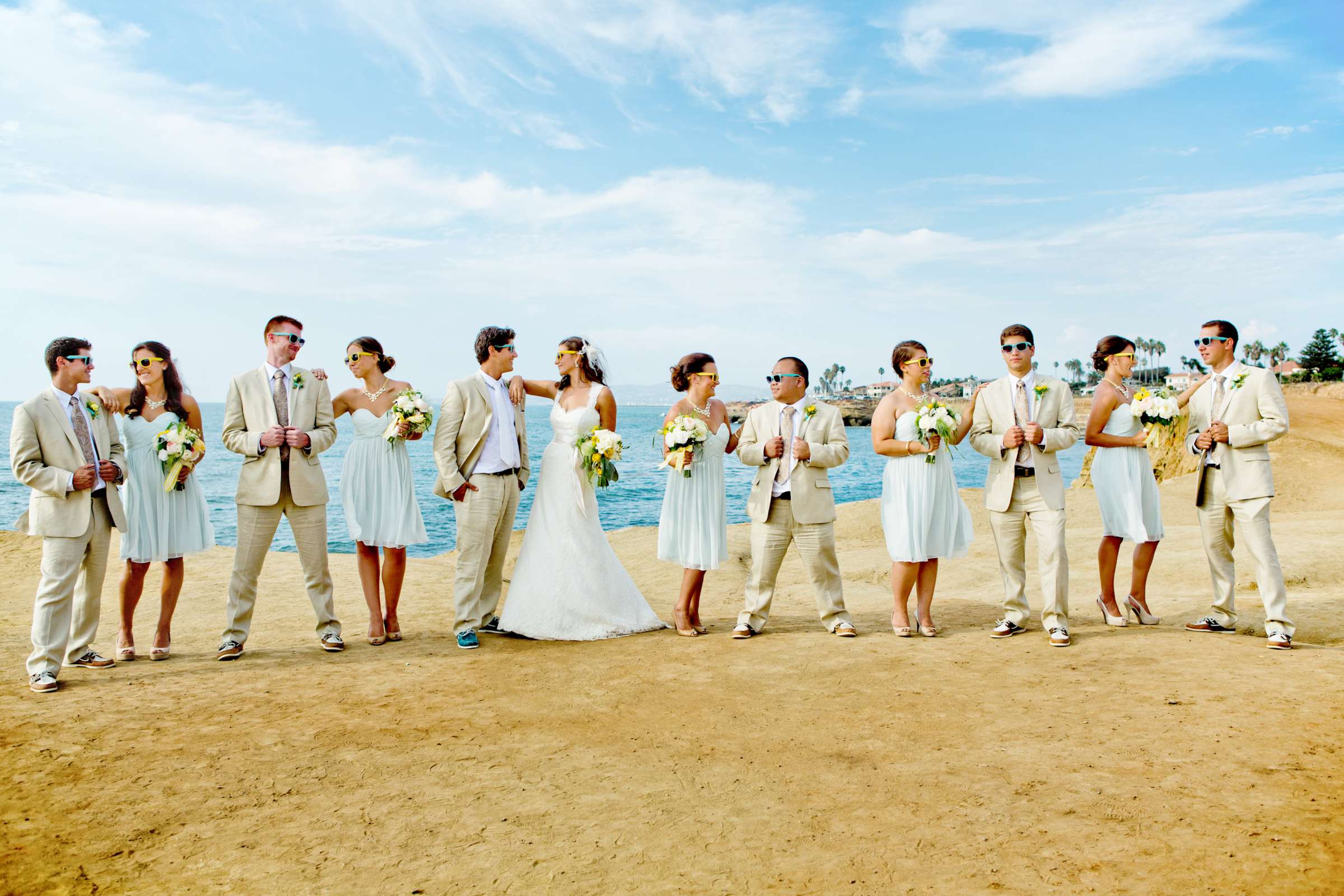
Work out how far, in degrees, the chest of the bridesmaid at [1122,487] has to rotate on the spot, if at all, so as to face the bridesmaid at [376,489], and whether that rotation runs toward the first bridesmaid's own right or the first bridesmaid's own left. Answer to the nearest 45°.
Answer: approximately 135° to the first bridesmaid's own right

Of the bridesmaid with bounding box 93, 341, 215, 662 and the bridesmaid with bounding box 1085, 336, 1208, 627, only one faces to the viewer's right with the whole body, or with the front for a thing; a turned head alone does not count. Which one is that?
the bridesmaid with bounding box 1085, 336, 1208, 627

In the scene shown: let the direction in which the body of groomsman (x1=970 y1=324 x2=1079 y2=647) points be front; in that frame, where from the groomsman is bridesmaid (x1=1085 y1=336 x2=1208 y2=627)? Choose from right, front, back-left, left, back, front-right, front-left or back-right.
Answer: back-left

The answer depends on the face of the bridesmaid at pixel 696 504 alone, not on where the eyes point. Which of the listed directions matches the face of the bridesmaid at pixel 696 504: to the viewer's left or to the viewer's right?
to the viewer's right

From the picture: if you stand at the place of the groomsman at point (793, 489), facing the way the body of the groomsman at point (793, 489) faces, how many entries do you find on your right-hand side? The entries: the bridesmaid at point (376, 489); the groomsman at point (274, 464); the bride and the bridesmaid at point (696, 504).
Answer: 4

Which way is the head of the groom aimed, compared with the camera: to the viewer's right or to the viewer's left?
to the viewer's right

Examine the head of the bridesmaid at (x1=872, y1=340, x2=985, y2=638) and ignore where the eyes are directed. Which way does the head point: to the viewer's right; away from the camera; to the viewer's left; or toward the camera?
to the viewer's right

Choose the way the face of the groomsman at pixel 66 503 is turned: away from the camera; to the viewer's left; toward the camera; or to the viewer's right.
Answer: to the viewer's right

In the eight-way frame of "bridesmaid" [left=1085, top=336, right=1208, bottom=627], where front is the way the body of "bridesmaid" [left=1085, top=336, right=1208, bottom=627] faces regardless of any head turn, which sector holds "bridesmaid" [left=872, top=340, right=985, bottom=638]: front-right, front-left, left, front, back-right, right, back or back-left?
back-right

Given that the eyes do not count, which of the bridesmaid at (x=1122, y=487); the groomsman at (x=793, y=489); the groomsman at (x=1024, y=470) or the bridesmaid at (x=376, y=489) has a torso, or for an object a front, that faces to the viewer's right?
the bridesmaid at (x=1122, y=487)

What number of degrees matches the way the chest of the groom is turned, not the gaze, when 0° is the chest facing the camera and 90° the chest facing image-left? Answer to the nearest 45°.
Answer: approximately 315°

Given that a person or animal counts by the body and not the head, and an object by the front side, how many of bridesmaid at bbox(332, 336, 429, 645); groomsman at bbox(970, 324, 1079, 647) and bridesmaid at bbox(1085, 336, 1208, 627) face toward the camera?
2

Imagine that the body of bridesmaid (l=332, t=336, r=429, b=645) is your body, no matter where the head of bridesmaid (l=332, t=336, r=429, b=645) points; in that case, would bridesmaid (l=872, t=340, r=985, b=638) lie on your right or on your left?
on your left
